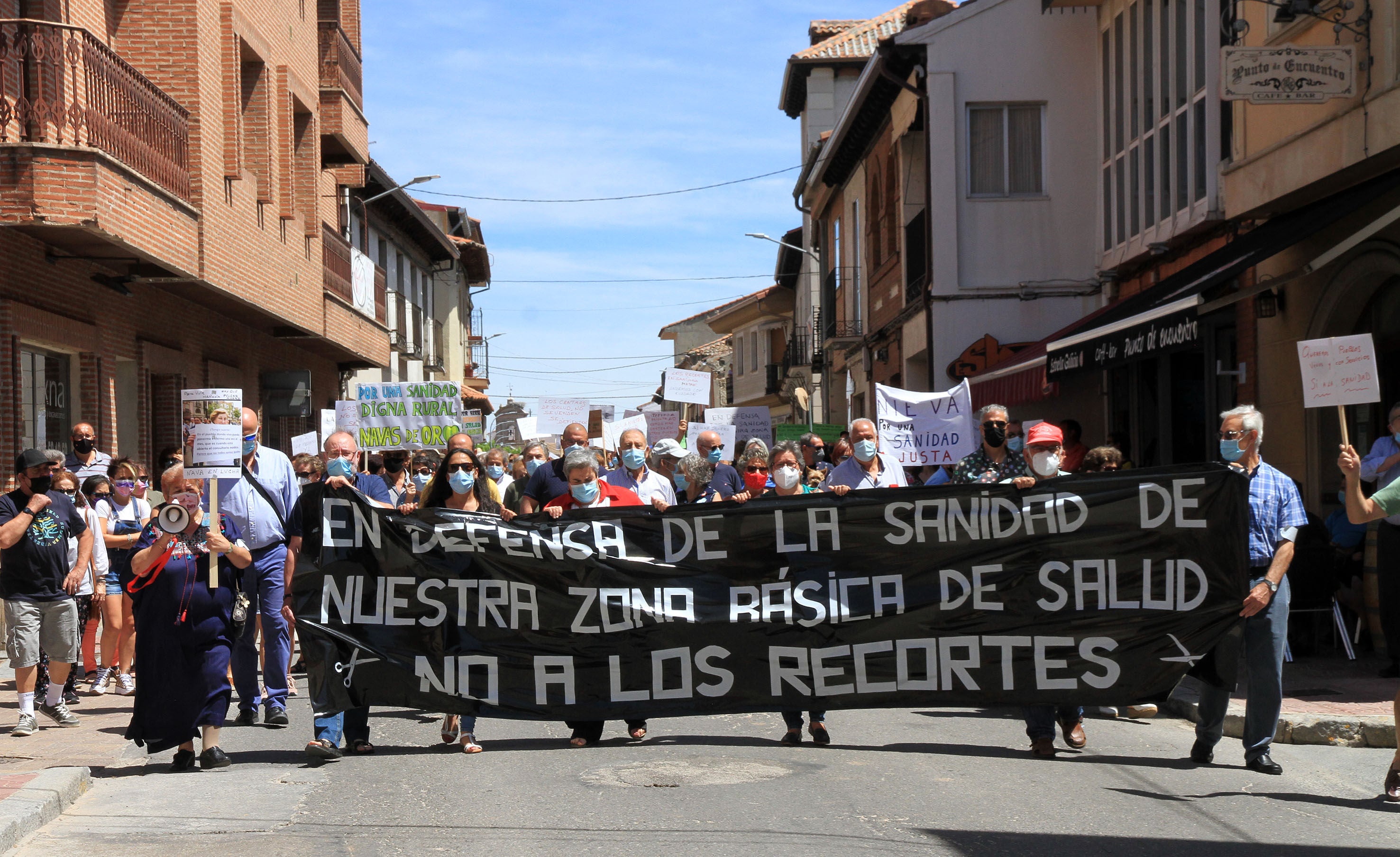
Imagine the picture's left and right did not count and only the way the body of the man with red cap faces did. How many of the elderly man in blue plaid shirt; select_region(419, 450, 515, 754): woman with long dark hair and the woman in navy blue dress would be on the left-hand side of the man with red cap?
1

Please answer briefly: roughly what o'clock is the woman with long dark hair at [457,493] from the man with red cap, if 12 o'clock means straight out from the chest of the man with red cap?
The woman with long dark hair is roughly at 3 o'clock from the man with red cap.

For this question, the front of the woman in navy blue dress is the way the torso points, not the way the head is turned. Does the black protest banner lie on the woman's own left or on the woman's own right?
on the woman's own left

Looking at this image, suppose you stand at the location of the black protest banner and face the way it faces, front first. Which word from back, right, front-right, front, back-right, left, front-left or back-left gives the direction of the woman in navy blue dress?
right

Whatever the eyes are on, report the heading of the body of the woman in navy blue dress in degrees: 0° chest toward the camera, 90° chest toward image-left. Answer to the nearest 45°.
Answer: approximately 0°

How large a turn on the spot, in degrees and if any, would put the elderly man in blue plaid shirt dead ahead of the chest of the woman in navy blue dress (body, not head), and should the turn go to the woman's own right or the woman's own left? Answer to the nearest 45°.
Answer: approximately 90° to the woman's own left
